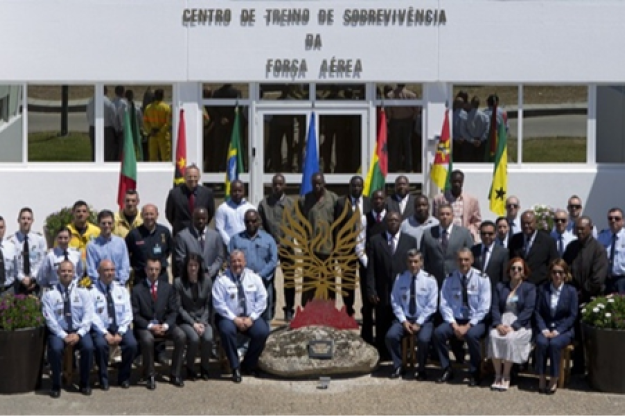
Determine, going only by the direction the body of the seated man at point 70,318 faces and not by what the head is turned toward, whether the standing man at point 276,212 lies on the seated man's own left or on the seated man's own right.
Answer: on the seated man's own left

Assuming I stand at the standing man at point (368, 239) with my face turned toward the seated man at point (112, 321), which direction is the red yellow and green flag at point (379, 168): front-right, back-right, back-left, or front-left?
back-right

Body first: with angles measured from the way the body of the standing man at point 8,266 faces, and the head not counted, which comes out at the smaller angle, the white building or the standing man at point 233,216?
the standing man

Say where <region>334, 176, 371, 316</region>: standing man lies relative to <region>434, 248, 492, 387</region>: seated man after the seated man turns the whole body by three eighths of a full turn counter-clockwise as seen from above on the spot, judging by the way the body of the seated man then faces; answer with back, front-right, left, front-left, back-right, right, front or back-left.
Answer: left

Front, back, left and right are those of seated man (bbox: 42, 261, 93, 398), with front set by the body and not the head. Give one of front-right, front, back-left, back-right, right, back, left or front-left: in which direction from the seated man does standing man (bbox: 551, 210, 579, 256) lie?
left

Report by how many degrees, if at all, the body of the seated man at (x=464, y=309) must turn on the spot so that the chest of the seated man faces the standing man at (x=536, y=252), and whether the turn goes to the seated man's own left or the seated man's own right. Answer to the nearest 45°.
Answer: approximately 135° to the seated man's own left
